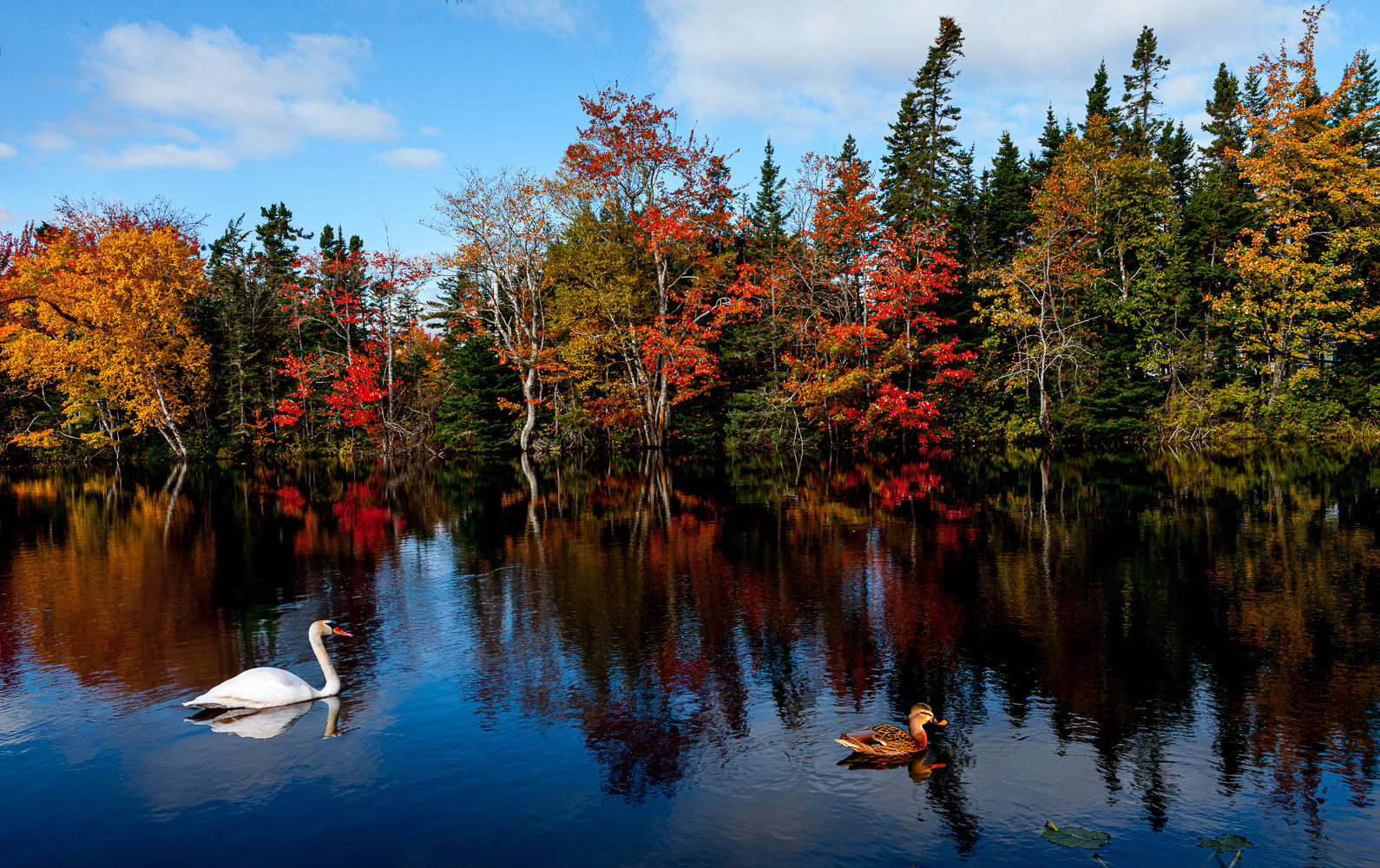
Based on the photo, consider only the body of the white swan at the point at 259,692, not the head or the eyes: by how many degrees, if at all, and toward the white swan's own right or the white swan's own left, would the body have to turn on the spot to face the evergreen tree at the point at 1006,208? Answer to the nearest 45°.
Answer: approximately 45° to the white swan's own left

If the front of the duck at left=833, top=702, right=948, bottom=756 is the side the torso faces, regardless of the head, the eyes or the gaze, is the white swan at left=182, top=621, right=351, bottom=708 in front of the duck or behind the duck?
behind

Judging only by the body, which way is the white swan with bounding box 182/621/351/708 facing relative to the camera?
to the viewer's right

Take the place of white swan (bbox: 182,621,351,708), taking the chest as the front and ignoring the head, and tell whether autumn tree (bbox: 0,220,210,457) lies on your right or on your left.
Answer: on your left

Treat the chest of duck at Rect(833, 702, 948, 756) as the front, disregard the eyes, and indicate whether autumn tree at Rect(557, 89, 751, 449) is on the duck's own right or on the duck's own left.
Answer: on the duck's own left

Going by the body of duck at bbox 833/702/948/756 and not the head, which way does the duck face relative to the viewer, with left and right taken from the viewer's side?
facing to the right of the viewer

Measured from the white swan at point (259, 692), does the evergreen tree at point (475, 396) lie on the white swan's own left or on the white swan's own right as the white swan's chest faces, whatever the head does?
on the white swan's own left

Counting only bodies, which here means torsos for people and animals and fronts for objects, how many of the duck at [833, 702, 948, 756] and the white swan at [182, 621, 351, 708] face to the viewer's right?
2

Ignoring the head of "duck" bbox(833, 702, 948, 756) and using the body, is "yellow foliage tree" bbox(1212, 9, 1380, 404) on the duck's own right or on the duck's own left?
on the duck's own left

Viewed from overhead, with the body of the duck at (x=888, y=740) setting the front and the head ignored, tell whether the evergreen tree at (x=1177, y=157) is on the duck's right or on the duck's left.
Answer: on the duck's left

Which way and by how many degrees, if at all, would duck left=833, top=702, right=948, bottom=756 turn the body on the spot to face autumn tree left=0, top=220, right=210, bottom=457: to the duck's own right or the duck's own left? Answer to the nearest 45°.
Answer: approximately 135° to the duck's own left
